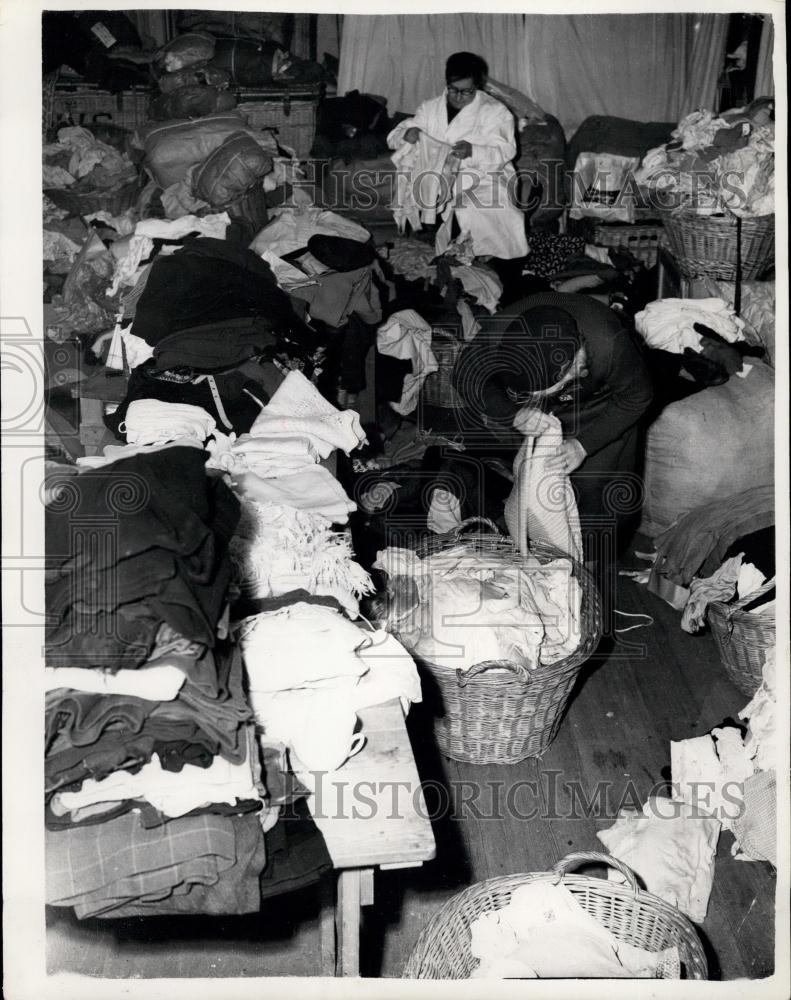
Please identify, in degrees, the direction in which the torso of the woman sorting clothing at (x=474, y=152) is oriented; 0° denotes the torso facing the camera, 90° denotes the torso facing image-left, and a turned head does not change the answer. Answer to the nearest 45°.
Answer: approximately 45°

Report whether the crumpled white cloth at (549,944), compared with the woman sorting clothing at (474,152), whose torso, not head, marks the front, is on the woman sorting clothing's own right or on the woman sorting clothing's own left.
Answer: on the woman sorting clothing's own left

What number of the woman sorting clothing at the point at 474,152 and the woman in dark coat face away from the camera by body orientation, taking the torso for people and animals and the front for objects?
0

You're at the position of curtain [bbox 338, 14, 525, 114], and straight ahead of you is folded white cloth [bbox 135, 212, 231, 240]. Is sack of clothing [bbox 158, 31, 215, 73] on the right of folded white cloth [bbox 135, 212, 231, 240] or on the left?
right

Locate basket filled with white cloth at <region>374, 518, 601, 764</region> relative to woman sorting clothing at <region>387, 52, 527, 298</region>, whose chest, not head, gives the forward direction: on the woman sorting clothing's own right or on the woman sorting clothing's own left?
on the woman sorting clothing's own left

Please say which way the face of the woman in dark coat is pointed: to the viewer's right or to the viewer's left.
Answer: to the viewer's left

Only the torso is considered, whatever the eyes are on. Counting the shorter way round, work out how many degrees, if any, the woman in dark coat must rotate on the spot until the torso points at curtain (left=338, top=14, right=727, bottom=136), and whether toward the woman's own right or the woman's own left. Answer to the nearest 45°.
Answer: approximately 135° to the woman's own right

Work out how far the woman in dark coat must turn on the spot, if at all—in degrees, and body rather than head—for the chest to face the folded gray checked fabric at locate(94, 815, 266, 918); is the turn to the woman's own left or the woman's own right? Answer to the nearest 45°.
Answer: approximately 45° to the woman's own left

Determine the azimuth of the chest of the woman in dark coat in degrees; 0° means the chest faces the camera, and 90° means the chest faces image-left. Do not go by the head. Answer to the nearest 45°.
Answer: approximately 45°
